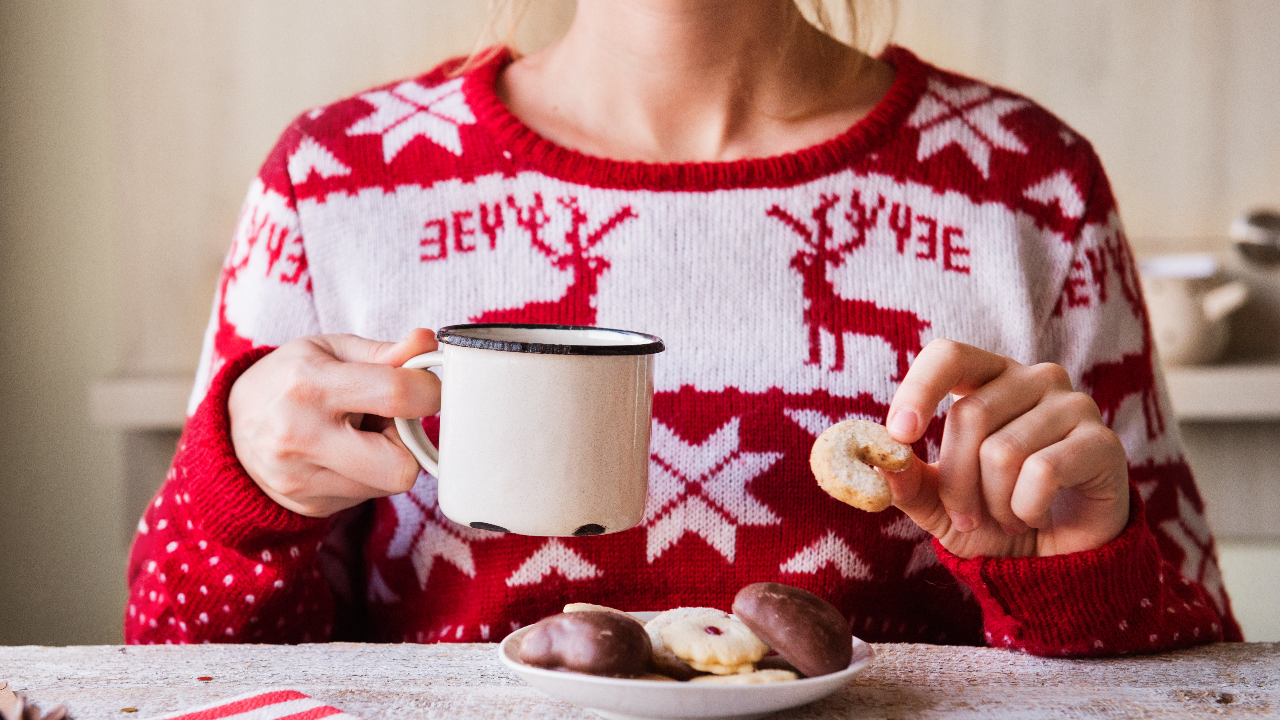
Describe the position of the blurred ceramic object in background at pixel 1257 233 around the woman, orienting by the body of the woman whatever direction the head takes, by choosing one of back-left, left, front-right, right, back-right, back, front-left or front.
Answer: back-left

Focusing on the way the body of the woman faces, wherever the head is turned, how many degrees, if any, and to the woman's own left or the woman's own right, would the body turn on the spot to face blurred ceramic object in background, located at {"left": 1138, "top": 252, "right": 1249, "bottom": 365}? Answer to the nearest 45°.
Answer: approximately 135° to the woman's own left

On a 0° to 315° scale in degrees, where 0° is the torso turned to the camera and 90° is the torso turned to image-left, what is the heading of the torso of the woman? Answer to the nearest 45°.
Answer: approximately 0°
